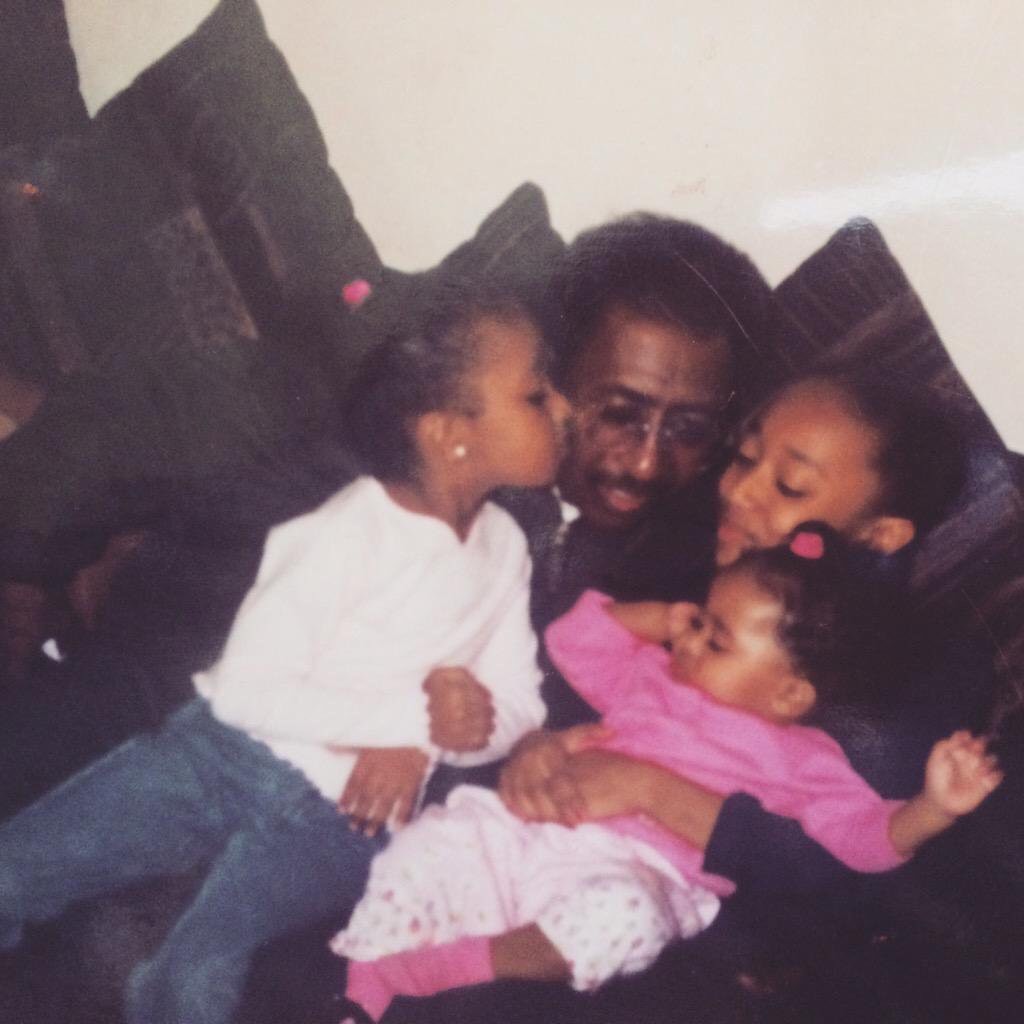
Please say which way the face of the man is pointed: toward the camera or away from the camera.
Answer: toward the camera

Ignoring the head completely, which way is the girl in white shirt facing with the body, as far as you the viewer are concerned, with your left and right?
facing the viewer and to the right of the viewer

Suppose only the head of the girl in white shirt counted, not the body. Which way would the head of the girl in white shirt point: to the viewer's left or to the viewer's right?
to the viewer's right
